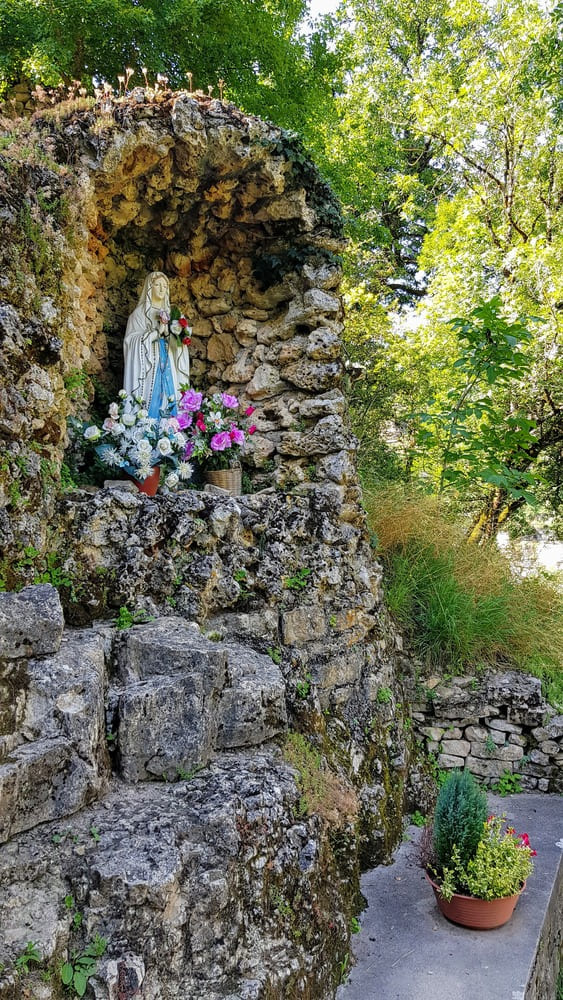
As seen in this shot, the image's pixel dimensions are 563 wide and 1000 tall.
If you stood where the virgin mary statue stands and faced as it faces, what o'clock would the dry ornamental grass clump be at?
The dry ornamental grass clump is roughly at 10 o'clock from the virgin mary statue.

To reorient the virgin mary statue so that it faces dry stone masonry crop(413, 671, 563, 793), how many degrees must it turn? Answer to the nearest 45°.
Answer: approximately 45° to its left

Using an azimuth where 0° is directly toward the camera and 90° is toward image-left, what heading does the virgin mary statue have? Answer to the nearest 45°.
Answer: approximately 315°
